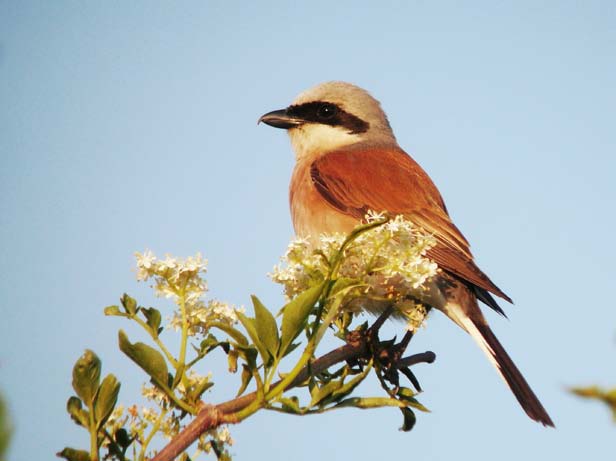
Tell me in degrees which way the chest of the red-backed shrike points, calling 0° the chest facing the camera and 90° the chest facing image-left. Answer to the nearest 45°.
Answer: approximately 90°

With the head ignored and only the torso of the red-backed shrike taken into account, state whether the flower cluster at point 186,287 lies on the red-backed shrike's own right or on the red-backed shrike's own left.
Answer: on the red-backed shrike's own left

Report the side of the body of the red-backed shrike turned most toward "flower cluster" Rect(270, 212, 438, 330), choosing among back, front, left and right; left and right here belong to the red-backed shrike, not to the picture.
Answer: left
